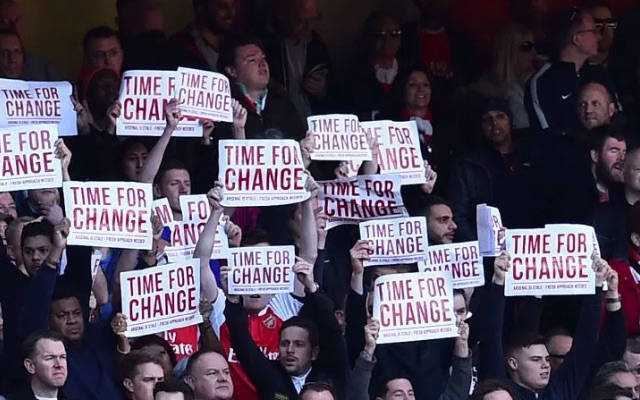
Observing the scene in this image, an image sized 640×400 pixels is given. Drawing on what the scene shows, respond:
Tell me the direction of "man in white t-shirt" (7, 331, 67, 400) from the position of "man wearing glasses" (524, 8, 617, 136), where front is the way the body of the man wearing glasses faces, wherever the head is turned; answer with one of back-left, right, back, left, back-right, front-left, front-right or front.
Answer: right

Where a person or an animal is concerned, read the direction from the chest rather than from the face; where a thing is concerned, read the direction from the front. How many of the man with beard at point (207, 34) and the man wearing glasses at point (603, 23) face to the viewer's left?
0

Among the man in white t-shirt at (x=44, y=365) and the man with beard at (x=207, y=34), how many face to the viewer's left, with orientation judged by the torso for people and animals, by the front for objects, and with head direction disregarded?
0

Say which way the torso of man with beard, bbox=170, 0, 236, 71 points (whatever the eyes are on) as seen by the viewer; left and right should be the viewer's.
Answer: facing the viewer and to the right of the viewer

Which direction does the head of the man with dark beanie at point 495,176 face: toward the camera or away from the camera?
toward the camera

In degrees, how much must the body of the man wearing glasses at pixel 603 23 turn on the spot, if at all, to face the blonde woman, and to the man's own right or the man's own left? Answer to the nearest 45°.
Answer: approximately 90° to the man's own right
